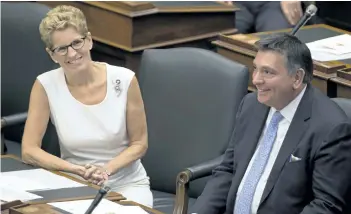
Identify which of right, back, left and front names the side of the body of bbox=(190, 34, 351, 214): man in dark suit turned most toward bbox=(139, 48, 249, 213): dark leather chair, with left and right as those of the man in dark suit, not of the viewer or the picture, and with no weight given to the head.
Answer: right

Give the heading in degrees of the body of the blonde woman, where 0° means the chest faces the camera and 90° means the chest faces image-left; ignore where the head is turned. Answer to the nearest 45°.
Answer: approximately 0°

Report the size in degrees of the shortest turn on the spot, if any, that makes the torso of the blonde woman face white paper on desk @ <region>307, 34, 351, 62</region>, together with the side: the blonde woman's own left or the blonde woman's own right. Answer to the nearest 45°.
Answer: approximately 90° to the blonde woman's own left

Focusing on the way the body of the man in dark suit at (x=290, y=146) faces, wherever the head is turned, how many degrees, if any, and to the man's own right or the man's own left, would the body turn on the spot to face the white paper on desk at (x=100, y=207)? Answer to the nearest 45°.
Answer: approximately 45° to the man's own right

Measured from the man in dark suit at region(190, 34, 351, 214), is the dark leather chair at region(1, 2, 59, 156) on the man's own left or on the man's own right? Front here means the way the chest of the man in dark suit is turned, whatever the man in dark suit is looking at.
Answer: on the man's own right

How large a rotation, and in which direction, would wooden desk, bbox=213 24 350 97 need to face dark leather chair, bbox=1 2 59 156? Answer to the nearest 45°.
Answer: approximately 45° to its right

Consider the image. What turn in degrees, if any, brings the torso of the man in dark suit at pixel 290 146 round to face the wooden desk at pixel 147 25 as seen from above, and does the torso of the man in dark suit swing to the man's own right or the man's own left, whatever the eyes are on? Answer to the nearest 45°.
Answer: approximately 90° to the man's own right

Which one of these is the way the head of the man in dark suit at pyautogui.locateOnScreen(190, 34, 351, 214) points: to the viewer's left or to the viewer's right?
to the viewer's left

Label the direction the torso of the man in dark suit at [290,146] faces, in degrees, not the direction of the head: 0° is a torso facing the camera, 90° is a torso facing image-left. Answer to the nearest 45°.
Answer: approximately 45°
